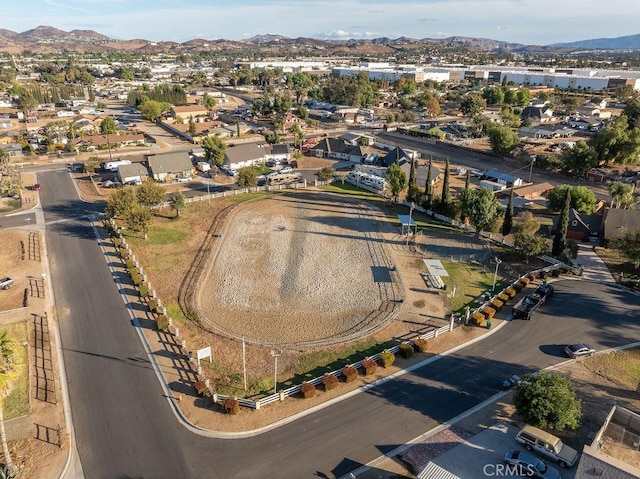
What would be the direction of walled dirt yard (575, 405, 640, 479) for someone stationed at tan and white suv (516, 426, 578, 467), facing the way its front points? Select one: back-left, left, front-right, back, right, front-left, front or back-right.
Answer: left

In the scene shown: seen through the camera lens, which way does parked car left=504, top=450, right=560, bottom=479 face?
facing the viewer and to the right of the viewer

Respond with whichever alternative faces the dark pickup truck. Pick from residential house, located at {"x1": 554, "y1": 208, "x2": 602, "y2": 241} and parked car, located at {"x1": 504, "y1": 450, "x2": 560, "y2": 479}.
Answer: the residential house

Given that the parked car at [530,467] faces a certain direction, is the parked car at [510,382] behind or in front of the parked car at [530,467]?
behind

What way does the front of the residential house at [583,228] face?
toward the camera

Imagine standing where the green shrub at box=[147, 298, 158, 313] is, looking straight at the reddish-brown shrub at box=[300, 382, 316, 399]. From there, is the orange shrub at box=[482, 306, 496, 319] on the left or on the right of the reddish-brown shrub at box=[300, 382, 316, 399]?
left

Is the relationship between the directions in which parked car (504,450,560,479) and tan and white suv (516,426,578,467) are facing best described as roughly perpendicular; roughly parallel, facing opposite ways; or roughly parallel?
roughly parallel

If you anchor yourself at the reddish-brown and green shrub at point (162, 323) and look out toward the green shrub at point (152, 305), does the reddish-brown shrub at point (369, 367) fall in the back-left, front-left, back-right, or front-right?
back-right

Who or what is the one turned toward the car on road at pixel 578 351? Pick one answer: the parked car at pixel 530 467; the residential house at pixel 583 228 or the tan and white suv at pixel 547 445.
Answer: the residential house

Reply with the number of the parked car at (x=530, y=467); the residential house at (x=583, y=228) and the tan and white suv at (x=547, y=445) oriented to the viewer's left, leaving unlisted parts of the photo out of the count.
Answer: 0

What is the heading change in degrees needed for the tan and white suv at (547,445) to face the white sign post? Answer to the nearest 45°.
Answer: approximately 135° to its right

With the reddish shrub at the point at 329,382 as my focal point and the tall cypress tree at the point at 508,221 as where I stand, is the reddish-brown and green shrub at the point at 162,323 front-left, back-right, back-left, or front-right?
front-right
